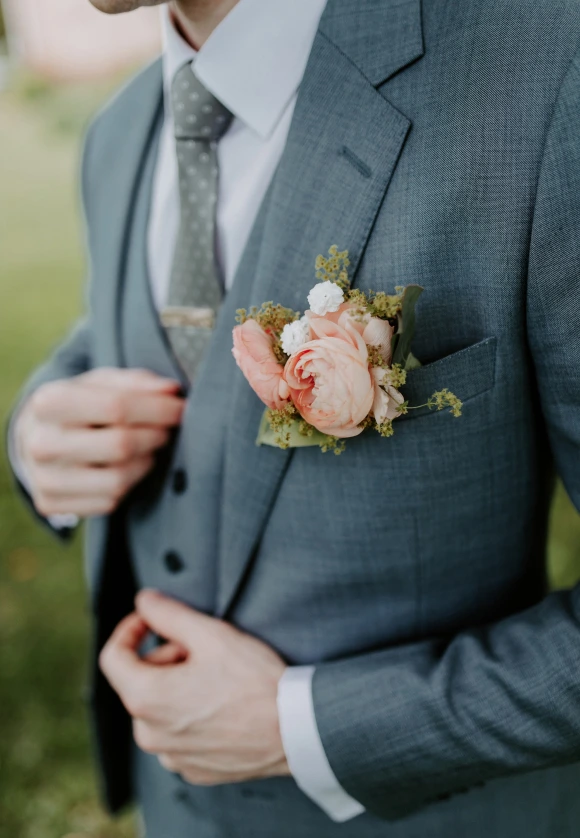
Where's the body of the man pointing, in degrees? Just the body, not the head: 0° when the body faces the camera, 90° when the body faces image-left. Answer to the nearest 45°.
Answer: approximately 45°
